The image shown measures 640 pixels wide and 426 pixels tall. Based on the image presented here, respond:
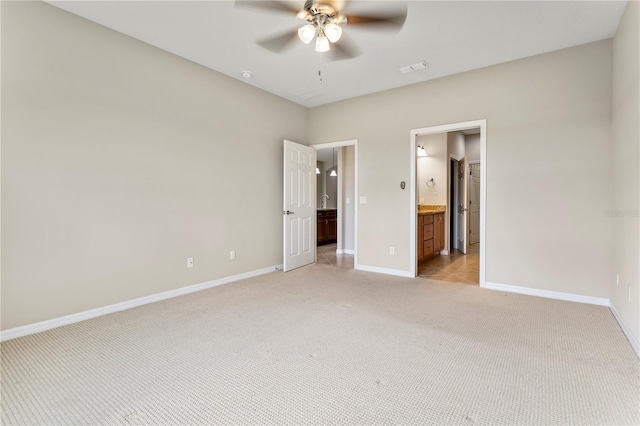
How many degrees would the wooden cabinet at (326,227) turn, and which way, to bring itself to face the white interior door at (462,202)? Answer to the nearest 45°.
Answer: approximately 90° to its left

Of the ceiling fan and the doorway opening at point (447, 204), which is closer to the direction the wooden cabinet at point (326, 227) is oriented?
the ceiling fan

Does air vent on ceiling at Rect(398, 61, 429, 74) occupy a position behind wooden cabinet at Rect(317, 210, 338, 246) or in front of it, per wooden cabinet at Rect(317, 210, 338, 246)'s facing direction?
in front

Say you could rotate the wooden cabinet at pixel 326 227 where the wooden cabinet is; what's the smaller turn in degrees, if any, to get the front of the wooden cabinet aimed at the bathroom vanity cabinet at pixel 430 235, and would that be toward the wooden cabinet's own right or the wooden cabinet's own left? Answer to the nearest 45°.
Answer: approximately 45° to the wooden cabinet's own left

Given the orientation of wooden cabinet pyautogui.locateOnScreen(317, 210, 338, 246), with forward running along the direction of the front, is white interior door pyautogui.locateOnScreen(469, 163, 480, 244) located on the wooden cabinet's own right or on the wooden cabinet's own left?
on the wooden cabinet's own left

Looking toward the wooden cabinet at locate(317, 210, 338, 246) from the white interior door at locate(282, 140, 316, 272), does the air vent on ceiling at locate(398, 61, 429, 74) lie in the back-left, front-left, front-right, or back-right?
back-right

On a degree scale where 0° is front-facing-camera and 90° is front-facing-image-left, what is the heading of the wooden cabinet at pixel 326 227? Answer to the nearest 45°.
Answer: approximately 0°

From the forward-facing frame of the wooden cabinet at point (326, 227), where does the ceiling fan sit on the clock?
The ceiling fan is roughly at 12 o'clock from the wooden cabinet.

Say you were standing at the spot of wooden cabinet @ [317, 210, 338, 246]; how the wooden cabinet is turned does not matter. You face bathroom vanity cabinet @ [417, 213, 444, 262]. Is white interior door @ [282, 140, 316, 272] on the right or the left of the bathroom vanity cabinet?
right

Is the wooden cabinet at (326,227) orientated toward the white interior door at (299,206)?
yes

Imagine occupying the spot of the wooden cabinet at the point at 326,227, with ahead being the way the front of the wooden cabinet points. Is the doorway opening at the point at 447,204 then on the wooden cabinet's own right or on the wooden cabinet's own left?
on the wooden cabinet's own left
